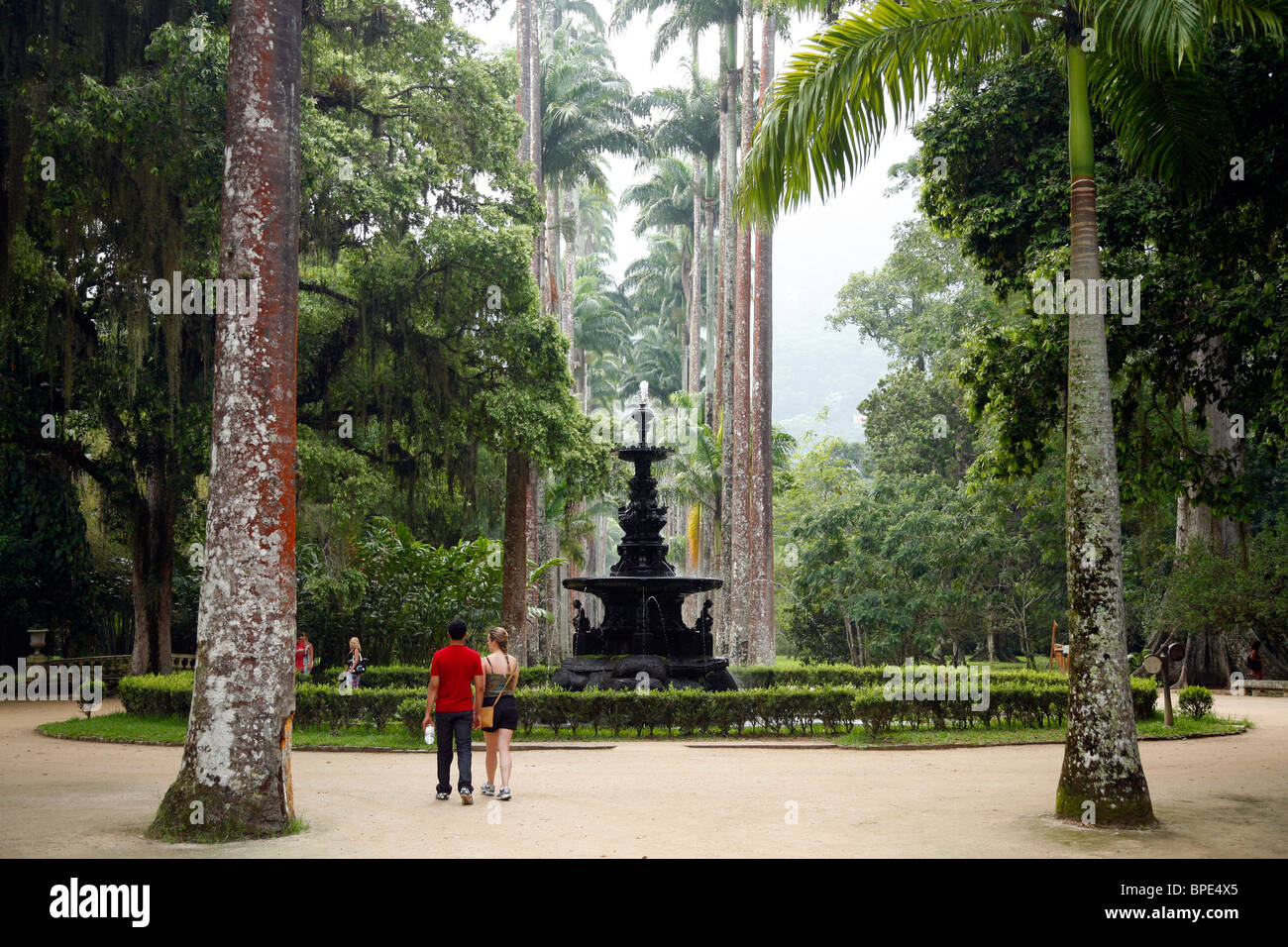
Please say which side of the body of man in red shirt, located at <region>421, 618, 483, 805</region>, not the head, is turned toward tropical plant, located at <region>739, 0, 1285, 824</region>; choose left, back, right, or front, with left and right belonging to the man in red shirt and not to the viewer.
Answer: right

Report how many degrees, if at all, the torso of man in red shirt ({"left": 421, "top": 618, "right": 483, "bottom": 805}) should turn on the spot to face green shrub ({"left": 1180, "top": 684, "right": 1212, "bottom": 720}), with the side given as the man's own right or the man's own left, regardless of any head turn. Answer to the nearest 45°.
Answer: approximately 45° to the man's own right

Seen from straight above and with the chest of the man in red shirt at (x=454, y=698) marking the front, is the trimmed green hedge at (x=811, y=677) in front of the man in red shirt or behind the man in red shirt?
in front

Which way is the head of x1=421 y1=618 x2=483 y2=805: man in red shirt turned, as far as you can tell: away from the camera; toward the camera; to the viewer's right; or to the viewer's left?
away from the camera

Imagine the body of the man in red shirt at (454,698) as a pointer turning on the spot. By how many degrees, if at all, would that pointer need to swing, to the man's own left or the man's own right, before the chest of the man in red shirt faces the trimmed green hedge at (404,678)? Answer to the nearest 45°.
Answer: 0° — they already face it

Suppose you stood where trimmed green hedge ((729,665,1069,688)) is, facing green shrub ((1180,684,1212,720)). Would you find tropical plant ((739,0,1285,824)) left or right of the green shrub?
right

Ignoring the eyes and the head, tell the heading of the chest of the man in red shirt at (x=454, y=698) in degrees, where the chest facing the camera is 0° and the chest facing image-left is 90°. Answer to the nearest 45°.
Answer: approximately 180°

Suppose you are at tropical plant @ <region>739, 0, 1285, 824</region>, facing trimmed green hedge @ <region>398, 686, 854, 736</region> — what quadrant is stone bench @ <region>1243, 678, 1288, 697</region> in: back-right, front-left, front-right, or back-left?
front-right

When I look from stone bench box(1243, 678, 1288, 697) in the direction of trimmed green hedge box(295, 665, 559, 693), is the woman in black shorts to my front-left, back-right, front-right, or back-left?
front-left

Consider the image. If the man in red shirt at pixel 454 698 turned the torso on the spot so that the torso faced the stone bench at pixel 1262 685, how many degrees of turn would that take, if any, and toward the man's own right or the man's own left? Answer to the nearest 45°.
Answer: approximately 45° to the man's own right
